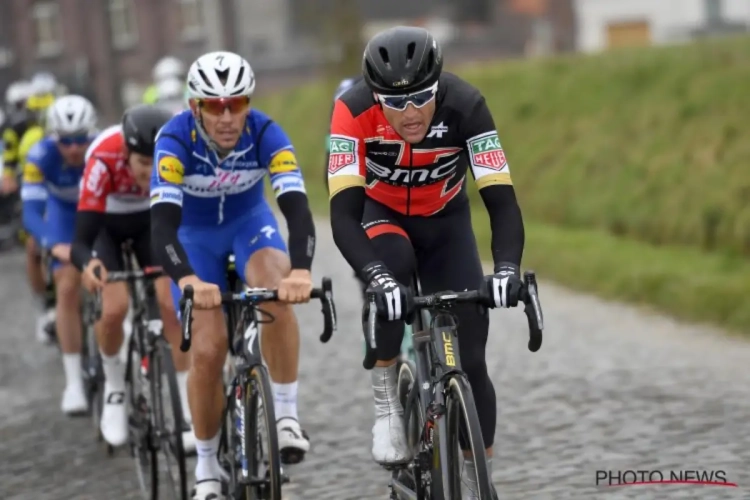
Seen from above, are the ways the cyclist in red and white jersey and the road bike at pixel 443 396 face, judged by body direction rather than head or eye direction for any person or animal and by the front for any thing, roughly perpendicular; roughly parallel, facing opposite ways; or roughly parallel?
roughly parallel

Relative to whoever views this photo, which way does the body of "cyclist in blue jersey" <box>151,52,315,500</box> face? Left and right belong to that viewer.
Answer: facing the viewer

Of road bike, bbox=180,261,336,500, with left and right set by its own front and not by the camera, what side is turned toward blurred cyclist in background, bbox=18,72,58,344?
back

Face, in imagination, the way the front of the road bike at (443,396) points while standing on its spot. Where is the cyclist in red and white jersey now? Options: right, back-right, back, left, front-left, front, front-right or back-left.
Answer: back

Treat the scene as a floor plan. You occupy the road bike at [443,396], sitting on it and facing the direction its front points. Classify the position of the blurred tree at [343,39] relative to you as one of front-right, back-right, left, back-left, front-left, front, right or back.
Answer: back-left

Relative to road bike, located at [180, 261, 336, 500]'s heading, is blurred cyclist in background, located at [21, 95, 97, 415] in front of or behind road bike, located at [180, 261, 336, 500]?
behind

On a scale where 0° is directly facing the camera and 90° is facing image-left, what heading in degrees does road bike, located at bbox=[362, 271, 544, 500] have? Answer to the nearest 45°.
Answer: approximately 315°

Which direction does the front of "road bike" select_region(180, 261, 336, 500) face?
toward the camera
